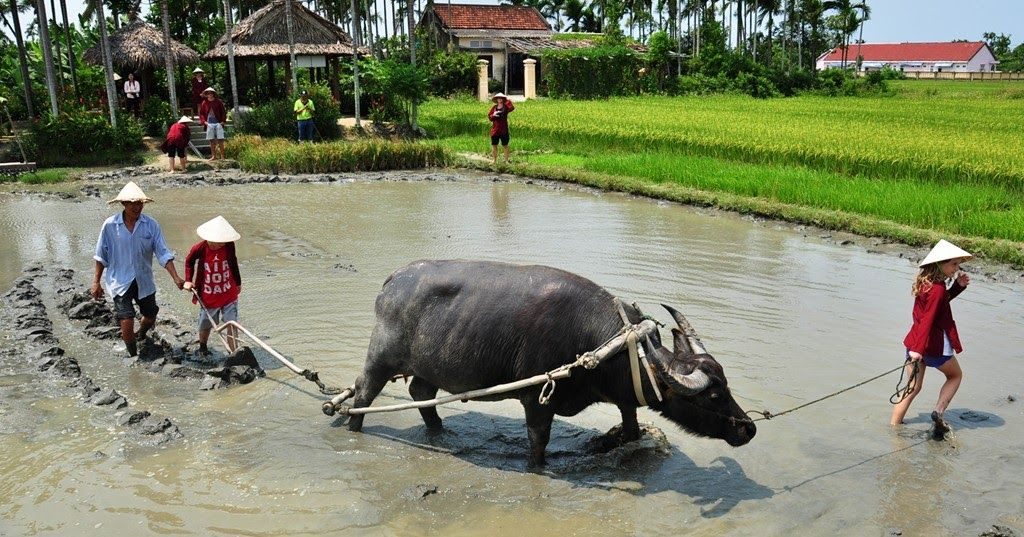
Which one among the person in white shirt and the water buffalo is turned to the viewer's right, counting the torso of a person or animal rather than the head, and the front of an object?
the water buffalo

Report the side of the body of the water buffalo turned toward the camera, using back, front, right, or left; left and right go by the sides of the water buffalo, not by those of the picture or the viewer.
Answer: right

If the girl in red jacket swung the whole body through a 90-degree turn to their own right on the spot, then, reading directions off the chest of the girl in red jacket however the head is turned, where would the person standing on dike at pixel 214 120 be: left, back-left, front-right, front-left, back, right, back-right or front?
back-right

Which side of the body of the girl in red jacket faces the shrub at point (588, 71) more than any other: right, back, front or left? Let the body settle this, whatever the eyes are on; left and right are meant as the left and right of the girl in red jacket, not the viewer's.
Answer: left

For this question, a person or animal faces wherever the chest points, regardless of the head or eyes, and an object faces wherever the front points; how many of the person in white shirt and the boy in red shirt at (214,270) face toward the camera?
2

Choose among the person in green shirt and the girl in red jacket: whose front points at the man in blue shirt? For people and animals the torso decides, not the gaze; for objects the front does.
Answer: the person in green shirt

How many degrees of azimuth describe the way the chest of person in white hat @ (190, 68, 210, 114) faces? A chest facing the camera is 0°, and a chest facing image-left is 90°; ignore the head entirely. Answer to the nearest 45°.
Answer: approximately 0°

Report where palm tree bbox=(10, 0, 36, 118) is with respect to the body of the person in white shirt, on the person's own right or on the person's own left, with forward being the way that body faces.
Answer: on the person's own right
